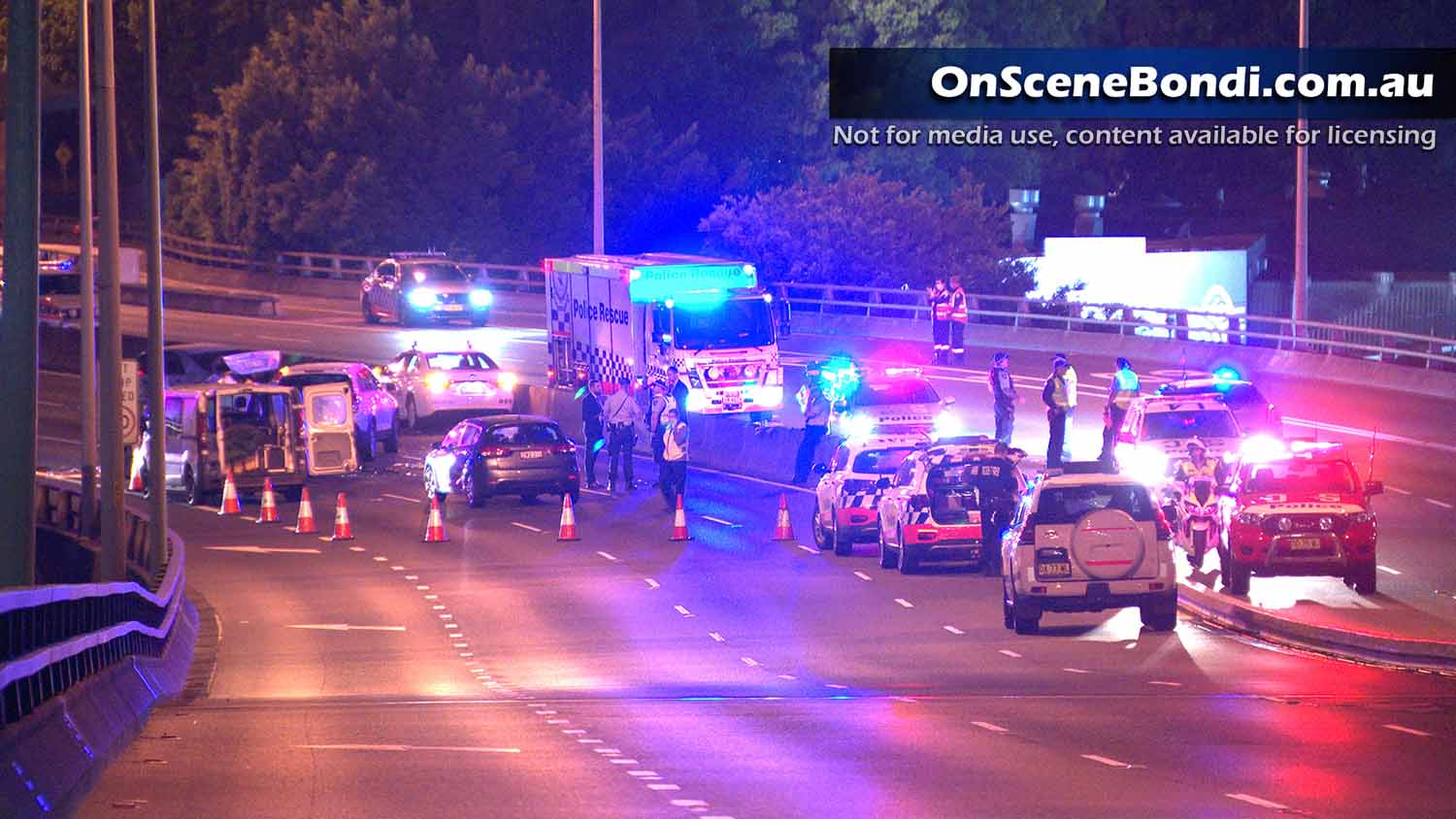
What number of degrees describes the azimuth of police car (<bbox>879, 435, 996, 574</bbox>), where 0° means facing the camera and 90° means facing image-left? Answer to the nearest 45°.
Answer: approximately 135°

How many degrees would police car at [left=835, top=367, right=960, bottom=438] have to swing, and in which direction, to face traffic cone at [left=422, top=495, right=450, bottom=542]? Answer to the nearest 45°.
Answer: approximately 45° to its right

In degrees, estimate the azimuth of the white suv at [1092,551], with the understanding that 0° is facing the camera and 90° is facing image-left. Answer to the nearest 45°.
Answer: approximately 180°

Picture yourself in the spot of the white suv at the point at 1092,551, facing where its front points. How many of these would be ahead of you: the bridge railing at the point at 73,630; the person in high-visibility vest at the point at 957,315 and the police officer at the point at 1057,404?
2

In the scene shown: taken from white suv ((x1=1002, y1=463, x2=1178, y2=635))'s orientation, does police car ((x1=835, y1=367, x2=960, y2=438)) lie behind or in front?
in front

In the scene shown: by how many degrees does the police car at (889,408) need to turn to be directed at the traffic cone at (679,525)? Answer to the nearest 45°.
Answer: approximately 45° to its right

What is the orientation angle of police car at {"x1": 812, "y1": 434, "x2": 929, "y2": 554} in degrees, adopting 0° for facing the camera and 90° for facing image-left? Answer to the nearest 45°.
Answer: approximately 135°

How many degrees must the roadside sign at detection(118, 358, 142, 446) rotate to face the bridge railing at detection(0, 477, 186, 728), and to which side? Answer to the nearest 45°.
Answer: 0° — it already faces it

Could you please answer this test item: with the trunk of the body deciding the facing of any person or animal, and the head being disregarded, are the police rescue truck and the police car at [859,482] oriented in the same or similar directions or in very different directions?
very different directions
